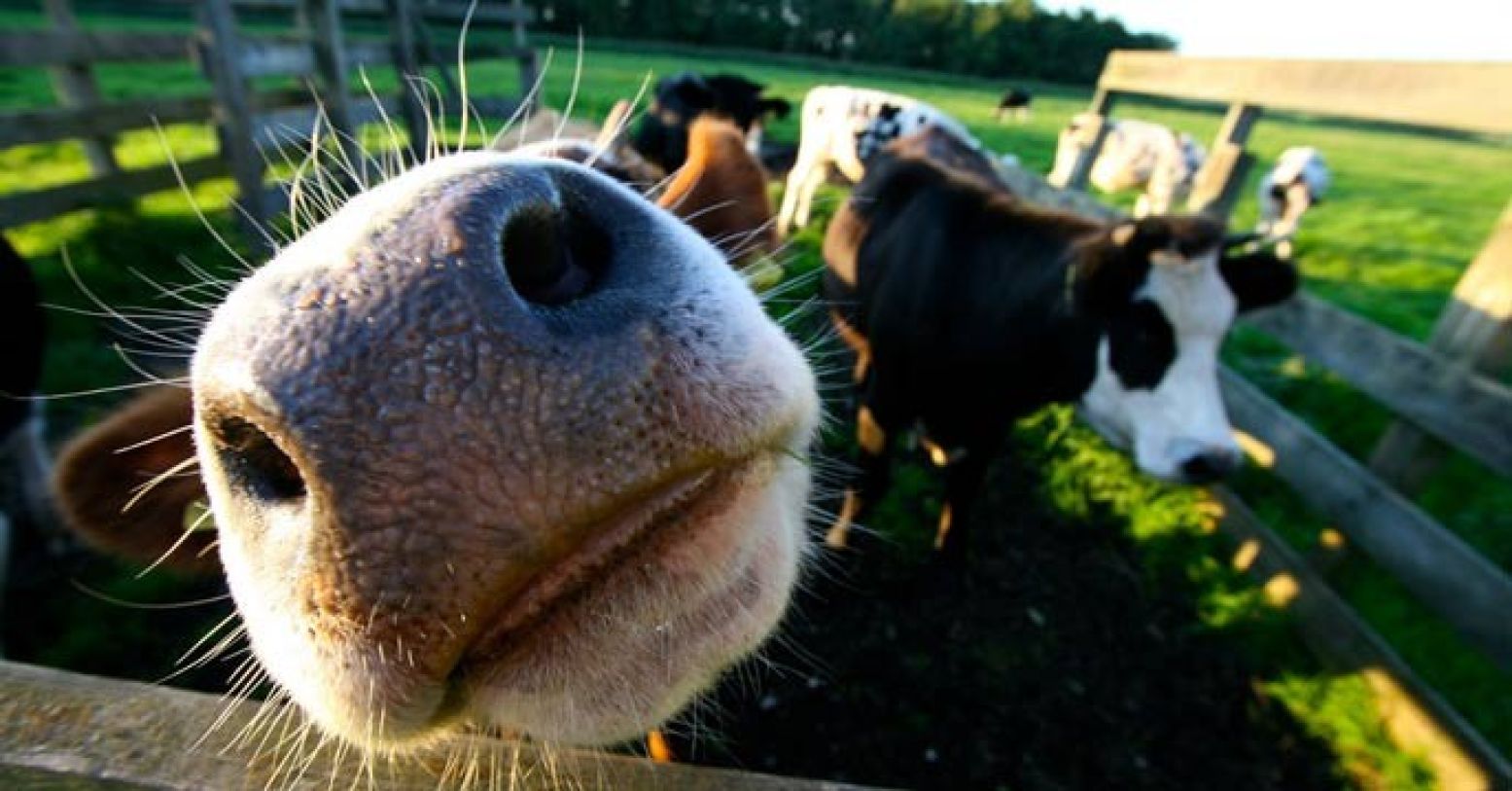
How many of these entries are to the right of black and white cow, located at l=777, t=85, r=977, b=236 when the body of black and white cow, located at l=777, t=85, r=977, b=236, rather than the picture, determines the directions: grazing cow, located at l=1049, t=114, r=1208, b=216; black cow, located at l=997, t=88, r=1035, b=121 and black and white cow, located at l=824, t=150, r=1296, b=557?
1

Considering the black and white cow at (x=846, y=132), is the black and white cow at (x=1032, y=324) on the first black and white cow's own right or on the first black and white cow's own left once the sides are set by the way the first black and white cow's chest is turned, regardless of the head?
on the first black and white cow's own right

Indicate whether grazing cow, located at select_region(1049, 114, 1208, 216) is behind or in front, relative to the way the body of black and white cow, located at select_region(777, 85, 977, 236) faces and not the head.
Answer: in front

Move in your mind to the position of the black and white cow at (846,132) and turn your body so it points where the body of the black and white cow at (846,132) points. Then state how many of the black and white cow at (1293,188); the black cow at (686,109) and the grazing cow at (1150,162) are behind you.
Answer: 1

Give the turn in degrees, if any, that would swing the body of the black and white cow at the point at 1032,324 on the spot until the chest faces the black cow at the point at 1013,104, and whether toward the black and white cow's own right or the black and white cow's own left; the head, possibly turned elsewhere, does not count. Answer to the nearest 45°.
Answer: approximately 135° to the black and white cow's own left

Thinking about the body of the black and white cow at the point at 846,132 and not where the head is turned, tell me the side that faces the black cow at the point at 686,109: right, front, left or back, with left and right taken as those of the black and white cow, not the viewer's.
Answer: back

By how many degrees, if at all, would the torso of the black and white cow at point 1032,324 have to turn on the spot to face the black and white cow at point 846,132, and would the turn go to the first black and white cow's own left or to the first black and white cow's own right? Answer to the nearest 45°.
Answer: approximately 180°

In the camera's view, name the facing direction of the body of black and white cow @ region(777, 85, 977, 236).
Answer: to the viewer's right

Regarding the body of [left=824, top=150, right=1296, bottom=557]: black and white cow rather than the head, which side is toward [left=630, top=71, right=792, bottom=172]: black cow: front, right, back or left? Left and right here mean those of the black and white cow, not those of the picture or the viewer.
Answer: back

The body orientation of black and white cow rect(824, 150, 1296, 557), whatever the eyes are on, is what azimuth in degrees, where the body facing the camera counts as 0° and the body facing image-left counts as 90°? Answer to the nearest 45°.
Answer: approximately 315°
